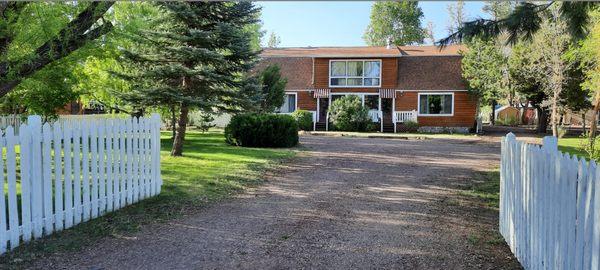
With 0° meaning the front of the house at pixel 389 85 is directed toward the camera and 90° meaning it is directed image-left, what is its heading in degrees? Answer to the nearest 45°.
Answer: approximately 0°

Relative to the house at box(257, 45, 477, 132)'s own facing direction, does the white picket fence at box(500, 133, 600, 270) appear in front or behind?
in front

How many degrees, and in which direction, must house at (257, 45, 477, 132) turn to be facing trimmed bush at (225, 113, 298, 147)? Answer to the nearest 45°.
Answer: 0° — it already faces it

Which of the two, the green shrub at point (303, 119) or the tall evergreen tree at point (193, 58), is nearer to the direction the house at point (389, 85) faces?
the tall evergreen tree

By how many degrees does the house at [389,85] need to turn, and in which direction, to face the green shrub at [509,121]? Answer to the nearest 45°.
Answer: approximately 135° to its left

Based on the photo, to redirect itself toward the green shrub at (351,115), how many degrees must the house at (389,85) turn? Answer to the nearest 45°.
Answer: approximately 45° to its right
